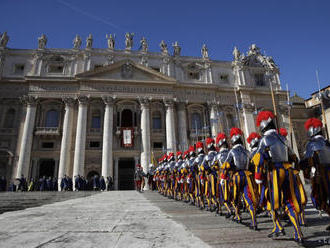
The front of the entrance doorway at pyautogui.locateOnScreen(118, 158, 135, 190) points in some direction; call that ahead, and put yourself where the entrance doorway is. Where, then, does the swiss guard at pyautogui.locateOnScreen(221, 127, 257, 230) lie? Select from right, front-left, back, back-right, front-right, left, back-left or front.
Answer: front

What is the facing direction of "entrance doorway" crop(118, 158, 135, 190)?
toward the camera

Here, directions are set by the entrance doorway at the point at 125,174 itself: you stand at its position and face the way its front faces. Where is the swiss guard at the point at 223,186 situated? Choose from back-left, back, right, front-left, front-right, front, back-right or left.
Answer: front

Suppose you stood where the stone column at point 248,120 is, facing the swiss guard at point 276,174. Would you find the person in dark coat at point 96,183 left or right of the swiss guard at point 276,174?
right

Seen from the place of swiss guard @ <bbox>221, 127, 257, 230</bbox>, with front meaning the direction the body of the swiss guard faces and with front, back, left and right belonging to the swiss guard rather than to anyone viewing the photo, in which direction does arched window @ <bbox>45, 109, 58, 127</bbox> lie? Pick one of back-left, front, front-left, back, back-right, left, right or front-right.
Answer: front

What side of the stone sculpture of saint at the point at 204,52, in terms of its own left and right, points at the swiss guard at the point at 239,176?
front

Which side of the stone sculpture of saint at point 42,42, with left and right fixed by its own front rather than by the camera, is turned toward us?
front

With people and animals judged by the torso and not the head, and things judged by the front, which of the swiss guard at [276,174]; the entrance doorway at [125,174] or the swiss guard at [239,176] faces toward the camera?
the entrance doorway

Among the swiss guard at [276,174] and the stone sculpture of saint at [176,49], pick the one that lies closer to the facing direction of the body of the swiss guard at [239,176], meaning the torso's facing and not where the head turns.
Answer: the stone sculpture of saint

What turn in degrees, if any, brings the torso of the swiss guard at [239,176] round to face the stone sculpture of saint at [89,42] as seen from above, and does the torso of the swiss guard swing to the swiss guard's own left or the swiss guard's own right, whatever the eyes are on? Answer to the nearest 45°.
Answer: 0° — they already face it

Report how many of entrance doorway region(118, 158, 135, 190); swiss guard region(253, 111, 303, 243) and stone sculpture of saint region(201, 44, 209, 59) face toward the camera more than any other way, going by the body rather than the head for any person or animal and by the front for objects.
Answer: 2

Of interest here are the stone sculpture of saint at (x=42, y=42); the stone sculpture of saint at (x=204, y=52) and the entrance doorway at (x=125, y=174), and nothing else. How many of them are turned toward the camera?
3

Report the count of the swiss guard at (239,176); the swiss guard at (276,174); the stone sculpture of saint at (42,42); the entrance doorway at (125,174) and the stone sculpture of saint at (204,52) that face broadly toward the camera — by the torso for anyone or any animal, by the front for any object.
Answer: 3

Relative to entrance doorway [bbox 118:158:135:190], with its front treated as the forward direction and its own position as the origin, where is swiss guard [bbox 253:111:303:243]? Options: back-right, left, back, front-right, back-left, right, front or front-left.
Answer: front

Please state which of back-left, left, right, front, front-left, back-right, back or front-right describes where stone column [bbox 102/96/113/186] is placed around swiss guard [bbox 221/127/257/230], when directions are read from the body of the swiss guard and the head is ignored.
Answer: front
